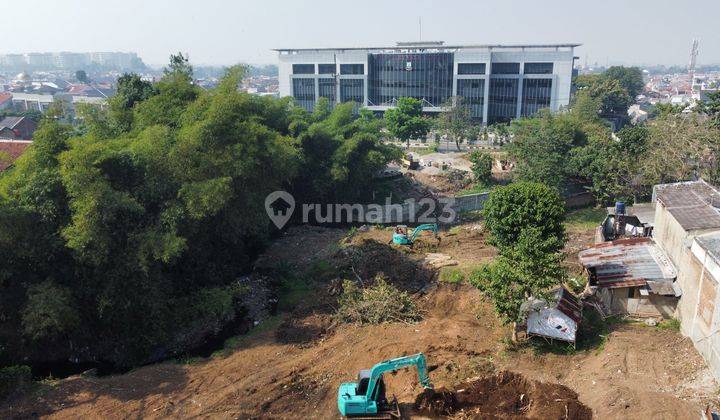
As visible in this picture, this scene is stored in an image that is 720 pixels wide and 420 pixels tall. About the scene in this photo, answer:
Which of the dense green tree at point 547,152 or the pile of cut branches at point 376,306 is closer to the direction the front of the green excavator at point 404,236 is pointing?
the dense green tree

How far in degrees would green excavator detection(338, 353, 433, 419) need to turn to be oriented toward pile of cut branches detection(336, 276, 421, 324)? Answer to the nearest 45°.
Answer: approximately 90° to its left

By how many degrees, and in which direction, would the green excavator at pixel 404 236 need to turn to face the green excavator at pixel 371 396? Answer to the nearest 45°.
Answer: approximately 90° to its right

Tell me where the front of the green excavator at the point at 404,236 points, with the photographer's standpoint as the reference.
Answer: facing to the right of the viewer

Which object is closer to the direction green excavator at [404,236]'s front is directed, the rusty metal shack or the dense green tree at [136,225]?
the rusty metal shack

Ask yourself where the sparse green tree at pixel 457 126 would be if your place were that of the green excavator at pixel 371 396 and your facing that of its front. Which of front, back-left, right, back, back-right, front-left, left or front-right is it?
left

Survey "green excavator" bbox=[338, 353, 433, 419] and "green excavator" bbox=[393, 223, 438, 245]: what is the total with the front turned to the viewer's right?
2

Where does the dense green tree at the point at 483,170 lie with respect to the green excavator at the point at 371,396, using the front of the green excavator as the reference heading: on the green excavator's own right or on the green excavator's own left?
on the green excavator's own left

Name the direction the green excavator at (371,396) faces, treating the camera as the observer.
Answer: facing to the right of the viewer

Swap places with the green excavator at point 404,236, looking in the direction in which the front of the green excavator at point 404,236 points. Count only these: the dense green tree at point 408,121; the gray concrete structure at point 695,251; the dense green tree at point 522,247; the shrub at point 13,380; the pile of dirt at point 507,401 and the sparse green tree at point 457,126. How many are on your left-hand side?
2

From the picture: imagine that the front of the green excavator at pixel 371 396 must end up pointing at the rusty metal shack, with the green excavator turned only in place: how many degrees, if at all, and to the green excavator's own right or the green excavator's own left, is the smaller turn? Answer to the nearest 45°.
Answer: approximately 45° to the green excavator's own left

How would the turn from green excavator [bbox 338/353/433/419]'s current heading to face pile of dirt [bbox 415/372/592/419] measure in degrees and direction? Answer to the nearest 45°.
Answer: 0° — it already faces it
